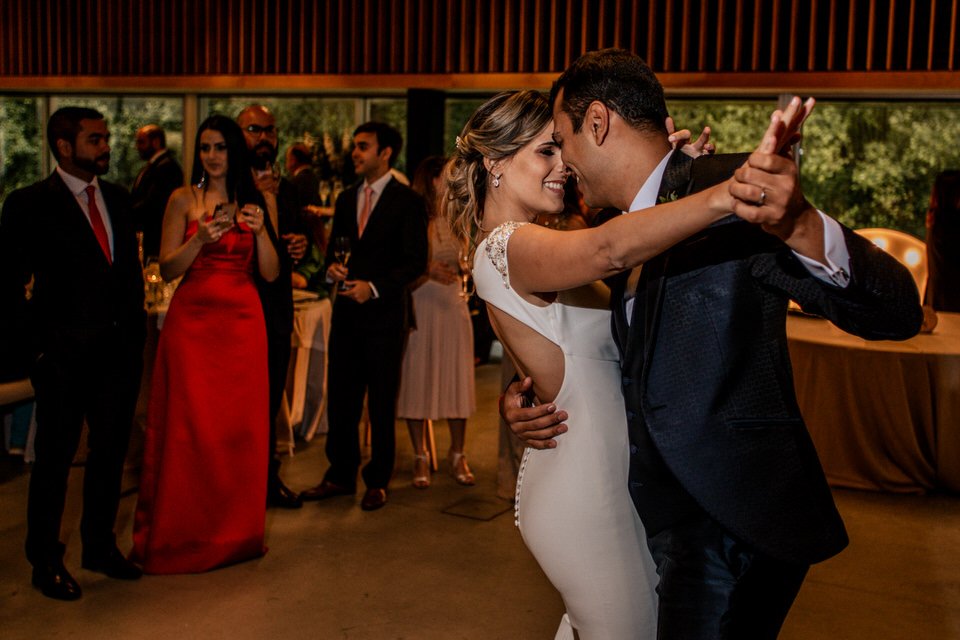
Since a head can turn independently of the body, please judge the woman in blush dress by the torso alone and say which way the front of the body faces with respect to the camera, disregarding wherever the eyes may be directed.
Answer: toward the camera

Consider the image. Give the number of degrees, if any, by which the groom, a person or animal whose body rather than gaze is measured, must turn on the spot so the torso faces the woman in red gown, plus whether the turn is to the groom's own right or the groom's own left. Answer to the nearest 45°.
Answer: approximately 45° to the groom's own right

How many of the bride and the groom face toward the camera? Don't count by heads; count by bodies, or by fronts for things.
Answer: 0

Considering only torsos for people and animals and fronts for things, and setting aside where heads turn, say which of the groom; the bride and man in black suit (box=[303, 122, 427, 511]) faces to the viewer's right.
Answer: the bride

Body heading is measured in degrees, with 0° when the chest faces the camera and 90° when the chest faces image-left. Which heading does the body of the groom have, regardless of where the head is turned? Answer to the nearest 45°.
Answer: approximately 90°

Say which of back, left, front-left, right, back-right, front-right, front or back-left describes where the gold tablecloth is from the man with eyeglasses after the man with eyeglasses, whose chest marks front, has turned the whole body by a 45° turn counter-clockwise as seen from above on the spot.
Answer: front-left

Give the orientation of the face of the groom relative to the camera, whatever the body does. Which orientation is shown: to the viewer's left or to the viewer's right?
to the viewer's left

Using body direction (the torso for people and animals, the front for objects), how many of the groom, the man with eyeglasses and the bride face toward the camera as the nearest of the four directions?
1

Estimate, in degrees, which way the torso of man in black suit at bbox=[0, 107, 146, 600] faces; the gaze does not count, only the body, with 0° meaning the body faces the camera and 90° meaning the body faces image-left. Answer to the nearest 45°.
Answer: approximately 315°

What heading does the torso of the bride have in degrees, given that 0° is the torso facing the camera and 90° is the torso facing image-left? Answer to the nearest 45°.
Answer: approximately 270°

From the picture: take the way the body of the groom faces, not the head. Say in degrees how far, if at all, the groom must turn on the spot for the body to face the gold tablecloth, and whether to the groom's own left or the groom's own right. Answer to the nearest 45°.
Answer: approximately 90° to the groom's own right

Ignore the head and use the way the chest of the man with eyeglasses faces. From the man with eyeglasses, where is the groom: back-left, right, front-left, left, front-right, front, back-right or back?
front

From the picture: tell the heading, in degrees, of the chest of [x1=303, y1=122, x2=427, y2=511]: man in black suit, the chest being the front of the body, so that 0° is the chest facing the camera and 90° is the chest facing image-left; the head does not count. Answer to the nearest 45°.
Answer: approximately 45°

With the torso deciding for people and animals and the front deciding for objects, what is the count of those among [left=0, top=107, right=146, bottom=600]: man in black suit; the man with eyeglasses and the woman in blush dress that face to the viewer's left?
0

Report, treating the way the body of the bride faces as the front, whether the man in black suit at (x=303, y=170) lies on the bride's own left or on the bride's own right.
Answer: on the bride's own left
